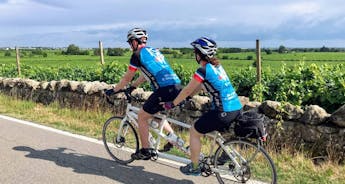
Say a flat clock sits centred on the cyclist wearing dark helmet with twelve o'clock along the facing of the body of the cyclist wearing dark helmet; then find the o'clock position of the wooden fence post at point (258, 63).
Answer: The wooden fence post is roughly at 2 o'clock from the cyclist wearing dark helmet.

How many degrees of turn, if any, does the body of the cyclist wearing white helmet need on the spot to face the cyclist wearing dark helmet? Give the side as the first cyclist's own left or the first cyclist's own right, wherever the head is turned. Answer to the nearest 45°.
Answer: approximately 180°

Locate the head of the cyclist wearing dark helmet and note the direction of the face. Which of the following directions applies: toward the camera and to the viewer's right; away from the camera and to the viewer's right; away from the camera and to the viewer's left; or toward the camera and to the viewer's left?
away from the camera and to the viewer's left

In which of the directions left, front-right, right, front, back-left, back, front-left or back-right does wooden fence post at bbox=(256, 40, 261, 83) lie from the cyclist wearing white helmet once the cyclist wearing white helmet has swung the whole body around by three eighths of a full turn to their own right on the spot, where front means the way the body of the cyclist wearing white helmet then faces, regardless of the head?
front-left

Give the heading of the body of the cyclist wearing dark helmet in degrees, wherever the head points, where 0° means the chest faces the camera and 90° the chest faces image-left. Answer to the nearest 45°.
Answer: approximately 135°

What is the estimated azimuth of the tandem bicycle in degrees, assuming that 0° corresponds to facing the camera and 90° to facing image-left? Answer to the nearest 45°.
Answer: approximately 135°

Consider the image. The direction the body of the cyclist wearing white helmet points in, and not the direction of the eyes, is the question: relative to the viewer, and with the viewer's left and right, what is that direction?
facing away from the viewer and to the left of the viewer

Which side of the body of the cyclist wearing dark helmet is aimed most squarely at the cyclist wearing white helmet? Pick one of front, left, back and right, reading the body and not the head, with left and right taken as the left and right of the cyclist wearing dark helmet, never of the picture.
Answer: front
